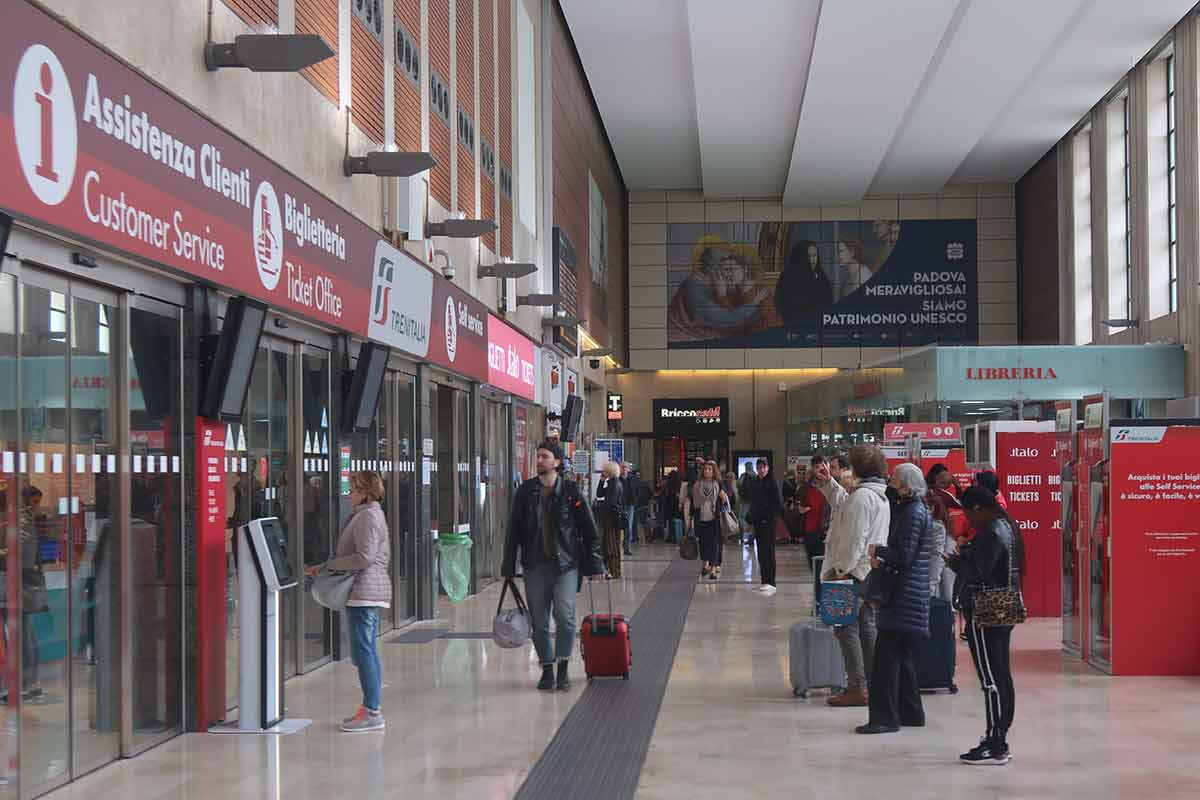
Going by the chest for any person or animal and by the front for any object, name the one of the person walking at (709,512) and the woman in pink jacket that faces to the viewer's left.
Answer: the woman in pink jacket

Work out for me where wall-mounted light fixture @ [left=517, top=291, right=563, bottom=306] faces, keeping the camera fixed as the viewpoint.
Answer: facing to the right of the viewer

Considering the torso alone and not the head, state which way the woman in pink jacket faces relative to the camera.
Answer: to the viewer's left

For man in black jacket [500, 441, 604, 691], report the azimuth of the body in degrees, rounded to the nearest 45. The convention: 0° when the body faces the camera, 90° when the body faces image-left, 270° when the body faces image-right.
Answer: approximately 0°

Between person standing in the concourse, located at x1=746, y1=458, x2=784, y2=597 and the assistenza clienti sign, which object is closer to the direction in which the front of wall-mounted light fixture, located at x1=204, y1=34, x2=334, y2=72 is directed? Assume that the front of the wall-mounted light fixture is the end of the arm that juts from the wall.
the person standing in the concourse

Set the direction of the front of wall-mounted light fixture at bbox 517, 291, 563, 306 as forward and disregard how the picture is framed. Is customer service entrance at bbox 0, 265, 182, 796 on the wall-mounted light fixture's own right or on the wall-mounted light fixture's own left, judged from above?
on the wall-mounted light fixture's own right

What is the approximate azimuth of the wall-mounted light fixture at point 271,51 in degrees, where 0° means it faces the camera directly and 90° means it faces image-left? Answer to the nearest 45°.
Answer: approximately 270°
